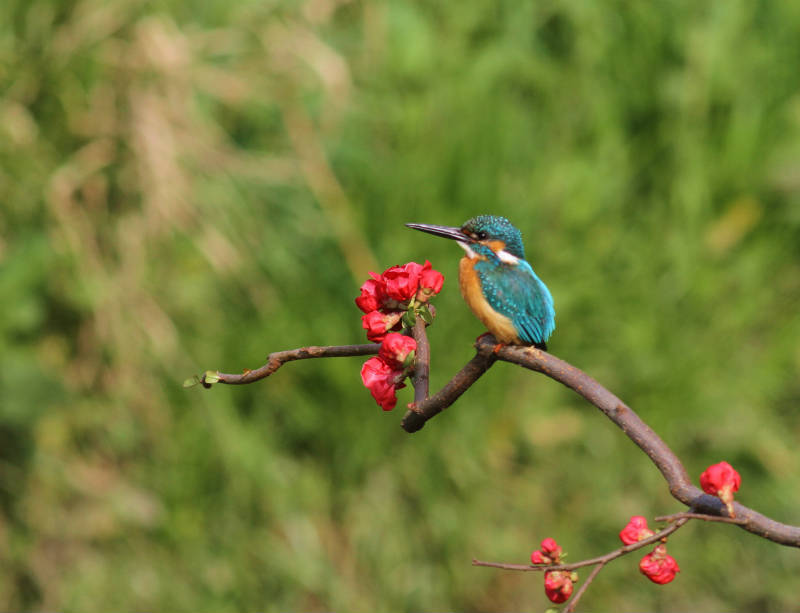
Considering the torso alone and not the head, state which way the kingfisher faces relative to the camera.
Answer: to the viewer's left
